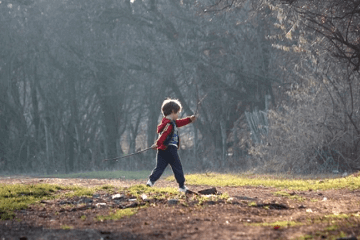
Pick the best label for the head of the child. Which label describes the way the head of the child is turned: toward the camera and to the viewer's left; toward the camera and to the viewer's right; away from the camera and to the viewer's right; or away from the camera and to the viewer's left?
away from the camera and to the viewer's right

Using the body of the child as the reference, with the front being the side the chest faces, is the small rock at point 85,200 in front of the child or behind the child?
behind

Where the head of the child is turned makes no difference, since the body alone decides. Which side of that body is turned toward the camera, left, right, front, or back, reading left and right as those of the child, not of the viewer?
right

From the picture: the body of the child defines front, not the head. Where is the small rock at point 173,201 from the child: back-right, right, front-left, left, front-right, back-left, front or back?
right
